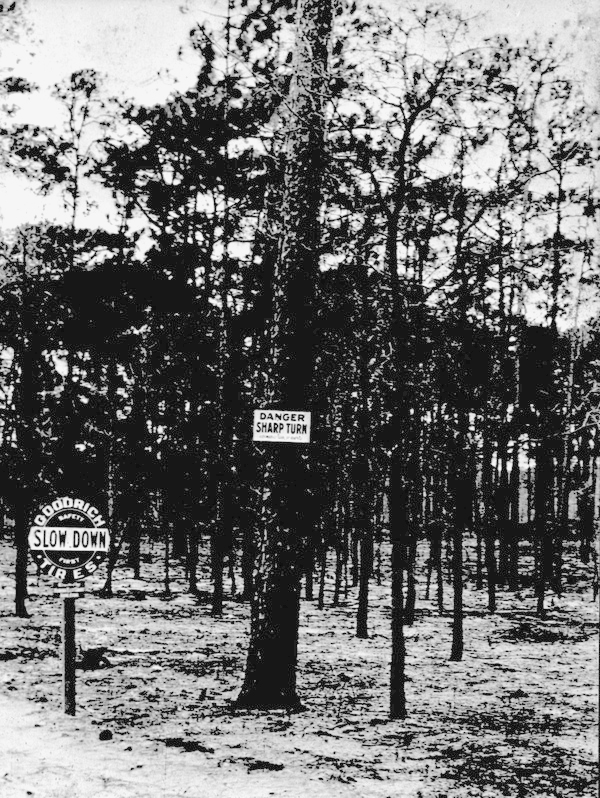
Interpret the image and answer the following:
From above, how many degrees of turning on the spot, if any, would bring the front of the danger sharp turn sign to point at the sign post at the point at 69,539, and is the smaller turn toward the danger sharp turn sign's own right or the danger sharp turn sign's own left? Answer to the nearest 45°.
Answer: approximately 45° to the danger sharp turn sign's own right

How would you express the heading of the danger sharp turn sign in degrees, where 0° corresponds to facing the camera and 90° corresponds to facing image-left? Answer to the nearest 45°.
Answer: approximately 0°
